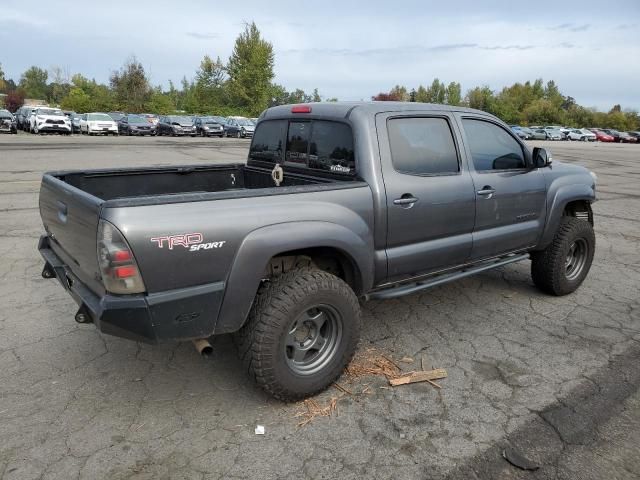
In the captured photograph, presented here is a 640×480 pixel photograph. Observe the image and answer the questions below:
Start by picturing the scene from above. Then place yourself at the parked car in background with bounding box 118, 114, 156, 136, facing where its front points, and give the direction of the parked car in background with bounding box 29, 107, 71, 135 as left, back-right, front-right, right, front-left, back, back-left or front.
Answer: right

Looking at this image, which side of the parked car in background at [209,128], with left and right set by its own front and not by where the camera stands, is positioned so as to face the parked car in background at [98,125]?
right

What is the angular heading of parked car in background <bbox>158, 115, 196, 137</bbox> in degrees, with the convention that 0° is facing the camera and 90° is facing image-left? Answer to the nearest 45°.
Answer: approximately 315°

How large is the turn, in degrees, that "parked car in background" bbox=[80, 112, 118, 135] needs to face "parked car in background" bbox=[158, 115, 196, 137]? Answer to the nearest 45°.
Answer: approximately 90° to its left

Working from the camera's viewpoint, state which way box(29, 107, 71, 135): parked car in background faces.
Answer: facing the viewer and to the right of the viewer

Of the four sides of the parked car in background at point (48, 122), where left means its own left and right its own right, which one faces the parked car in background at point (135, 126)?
left

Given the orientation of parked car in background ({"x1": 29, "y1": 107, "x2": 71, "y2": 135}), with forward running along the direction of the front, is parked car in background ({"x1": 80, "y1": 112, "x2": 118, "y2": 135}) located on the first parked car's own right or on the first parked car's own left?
on the first parked car's own left

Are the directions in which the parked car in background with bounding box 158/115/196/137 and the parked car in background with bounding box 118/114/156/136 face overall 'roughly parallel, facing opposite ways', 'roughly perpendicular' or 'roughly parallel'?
roughly parallel

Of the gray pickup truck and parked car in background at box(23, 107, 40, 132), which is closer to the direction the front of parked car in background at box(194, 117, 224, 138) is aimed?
the gray pickup truck

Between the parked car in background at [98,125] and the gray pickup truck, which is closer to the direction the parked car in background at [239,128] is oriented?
the gray pickup truck

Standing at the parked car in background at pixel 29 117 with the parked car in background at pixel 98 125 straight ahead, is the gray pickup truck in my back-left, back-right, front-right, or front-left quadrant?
front-right

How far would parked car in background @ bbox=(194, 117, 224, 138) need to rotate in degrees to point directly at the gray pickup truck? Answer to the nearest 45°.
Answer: approximately 45° to its right

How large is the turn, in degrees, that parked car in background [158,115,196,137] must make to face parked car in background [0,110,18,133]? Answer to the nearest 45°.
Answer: approximately 90° to its right
